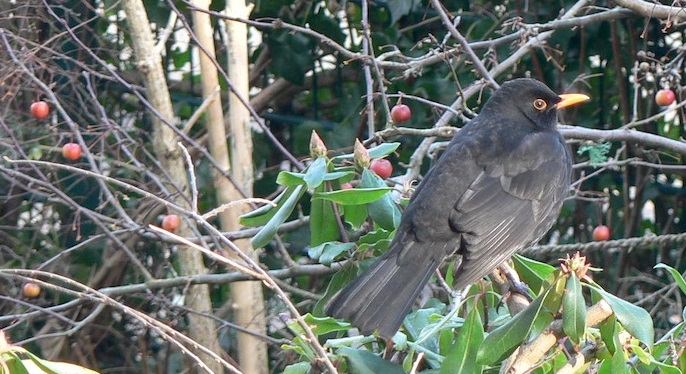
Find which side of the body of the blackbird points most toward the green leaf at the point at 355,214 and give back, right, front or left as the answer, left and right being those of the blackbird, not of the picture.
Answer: back

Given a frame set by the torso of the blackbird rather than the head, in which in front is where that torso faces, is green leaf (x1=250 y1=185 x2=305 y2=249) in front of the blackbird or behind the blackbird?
behind

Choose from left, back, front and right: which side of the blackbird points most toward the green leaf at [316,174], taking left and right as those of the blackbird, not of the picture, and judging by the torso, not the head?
back

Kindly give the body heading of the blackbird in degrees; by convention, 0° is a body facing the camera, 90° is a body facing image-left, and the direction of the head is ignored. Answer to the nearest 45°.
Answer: approximately 225°

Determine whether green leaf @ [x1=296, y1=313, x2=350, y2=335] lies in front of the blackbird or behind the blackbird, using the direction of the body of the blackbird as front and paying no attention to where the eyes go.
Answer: behind
